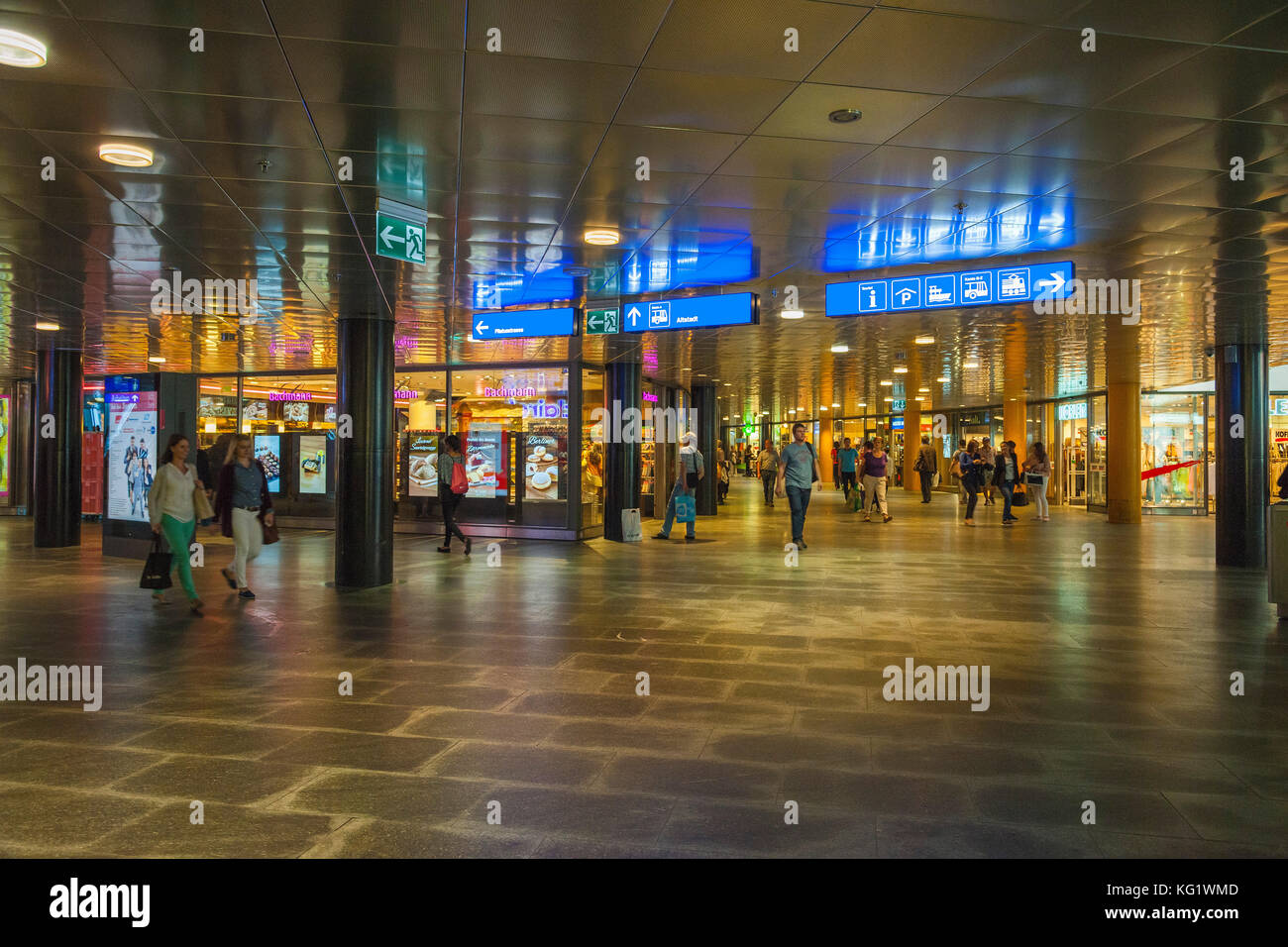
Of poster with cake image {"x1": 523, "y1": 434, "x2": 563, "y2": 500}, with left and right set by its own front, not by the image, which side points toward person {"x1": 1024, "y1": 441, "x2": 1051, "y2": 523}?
left

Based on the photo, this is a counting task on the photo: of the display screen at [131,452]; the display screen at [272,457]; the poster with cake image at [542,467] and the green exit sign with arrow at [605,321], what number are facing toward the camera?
4

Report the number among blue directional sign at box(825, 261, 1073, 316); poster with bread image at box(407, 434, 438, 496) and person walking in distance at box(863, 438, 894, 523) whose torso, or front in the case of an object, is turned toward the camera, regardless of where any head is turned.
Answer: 3

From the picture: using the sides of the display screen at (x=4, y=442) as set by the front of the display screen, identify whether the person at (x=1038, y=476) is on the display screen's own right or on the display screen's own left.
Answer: on the display screen's own left

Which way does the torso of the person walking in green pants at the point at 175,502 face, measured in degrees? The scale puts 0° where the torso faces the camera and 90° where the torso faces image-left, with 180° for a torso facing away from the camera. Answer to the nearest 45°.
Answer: approximately 315°

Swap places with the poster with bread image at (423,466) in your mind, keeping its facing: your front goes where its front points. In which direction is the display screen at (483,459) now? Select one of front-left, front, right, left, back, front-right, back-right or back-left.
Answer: front-left

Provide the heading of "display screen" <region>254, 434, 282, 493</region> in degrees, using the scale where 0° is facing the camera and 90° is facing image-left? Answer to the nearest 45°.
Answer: approximately 0°

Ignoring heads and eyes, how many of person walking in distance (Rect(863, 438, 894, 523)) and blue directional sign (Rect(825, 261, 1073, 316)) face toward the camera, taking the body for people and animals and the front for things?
2

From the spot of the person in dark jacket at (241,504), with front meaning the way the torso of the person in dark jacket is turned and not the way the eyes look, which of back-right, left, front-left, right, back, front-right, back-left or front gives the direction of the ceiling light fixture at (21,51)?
front-right

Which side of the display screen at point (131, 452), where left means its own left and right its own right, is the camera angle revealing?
front

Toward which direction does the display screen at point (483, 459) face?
toward the camera

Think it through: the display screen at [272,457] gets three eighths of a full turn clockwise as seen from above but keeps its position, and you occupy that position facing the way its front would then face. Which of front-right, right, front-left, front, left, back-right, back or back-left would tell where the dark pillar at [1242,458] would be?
back

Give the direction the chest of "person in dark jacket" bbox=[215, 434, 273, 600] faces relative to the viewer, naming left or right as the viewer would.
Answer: facing the viewer and to the right of the viewer
